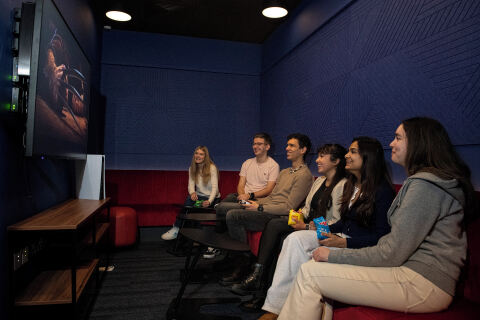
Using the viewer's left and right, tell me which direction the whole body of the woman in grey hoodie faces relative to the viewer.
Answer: facing to the left of the viewer

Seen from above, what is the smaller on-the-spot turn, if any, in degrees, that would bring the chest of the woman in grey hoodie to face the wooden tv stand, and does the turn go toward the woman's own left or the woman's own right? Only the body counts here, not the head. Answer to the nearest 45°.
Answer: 0° — they already face it

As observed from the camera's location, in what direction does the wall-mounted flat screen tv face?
facing to the right of the viewer

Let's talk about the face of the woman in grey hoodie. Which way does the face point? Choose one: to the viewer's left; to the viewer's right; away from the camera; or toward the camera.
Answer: to the viewer's left

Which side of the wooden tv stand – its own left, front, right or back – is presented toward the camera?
right

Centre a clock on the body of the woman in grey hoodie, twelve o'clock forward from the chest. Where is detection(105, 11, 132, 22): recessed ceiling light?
The recessed ceiling light is roughly at 1 o'clock from the woman in grey hoodie.

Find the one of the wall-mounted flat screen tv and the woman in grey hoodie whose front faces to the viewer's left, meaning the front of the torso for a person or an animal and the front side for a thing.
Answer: the woman in grey hoodie

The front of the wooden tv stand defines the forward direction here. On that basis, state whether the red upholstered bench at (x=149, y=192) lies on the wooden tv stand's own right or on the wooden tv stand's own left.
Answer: on the wooden tv stand's own left

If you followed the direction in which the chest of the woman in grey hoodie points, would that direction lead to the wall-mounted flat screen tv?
yes

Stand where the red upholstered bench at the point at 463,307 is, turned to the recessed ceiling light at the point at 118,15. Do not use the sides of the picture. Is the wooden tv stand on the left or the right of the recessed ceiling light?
left

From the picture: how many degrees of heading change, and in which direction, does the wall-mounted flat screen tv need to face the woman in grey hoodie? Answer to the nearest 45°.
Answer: approximately 45° to its right
